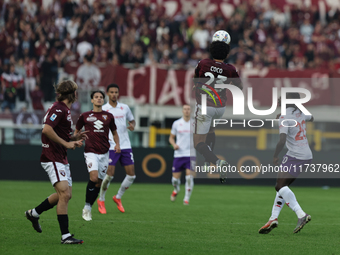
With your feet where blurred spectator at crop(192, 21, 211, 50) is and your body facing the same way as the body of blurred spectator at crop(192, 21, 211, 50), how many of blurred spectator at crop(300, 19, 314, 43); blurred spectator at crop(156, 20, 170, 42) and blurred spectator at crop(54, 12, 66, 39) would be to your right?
2

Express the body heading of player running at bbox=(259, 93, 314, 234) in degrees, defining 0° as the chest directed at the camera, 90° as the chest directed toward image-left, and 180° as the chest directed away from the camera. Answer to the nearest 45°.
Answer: approximately 135°

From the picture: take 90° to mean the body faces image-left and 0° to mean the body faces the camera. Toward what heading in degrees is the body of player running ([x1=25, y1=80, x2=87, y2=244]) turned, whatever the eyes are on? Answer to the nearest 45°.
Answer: approximately 270°

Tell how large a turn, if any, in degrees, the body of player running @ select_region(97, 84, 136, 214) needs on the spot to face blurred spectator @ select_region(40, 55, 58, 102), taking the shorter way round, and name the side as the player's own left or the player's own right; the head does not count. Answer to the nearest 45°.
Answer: approximately 180°

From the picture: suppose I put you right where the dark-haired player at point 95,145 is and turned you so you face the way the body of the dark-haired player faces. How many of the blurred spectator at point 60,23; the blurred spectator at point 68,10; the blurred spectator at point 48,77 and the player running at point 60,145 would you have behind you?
3

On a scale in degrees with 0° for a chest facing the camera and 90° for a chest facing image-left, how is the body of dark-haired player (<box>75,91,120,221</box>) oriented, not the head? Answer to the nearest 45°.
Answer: approximately 0°

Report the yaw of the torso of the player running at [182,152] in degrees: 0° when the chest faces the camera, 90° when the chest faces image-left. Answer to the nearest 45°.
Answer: approximately 0°

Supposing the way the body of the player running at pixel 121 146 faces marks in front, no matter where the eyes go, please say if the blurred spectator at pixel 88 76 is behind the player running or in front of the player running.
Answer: behind
